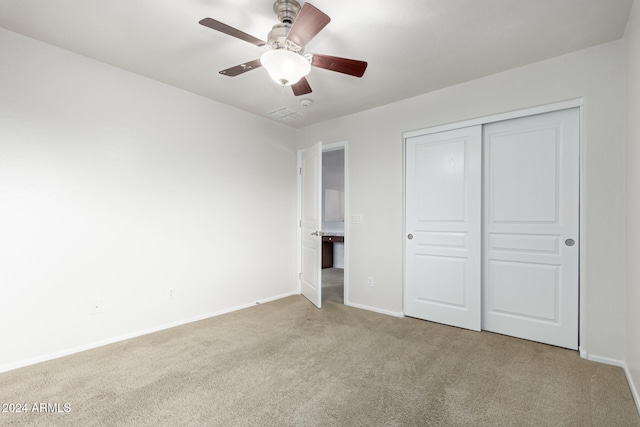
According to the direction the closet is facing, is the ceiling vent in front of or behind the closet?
in front

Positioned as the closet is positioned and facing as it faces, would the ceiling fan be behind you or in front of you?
in front

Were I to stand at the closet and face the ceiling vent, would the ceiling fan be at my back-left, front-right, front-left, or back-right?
front-left

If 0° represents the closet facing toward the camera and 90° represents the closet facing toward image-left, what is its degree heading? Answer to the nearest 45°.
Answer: approximately 45°

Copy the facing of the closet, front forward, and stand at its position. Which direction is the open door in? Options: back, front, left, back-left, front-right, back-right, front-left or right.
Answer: front-right
